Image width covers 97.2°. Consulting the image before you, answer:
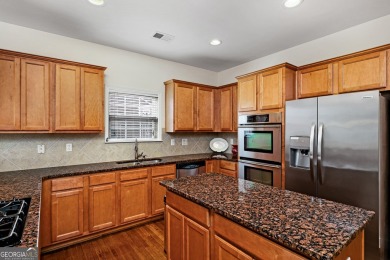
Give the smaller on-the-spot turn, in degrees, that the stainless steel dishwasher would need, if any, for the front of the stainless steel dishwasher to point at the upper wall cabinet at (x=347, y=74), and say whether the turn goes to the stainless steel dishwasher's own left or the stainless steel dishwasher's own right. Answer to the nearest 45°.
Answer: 0° — it already faces it

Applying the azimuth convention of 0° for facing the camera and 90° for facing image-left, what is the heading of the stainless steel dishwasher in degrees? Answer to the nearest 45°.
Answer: approximately 315°

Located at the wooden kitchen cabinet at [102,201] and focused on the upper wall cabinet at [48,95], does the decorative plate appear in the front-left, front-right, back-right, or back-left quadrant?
back-right

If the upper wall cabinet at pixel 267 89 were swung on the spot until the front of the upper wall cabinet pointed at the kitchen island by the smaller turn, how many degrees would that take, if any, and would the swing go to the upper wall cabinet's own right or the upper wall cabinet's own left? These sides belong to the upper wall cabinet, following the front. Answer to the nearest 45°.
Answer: approximately 45° to the upper wall cabinet's own left

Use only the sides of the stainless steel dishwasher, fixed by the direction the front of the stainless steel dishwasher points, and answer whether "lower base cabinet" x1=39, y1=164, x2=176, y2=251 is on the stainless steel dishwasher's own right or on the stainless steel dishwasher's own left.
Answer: on the stainless steel dishwasher's own right

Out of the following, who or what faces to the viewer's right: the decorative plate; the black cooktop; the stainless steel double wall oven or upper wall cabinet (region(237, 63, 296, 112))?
the black cooktop

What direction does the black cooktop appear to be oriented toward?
to the viewer's right

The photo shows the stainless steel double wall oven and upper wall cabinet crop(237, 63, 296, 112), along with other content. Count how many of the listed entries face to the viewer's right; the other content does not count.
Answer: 0
